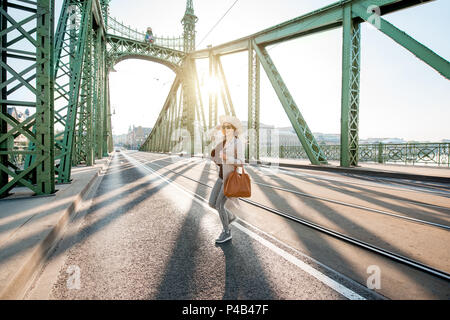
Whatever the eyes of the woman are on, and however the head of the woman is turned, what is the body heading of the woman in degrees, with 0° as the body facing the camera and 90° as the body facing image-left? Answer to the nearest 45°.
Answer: approximately 45°
